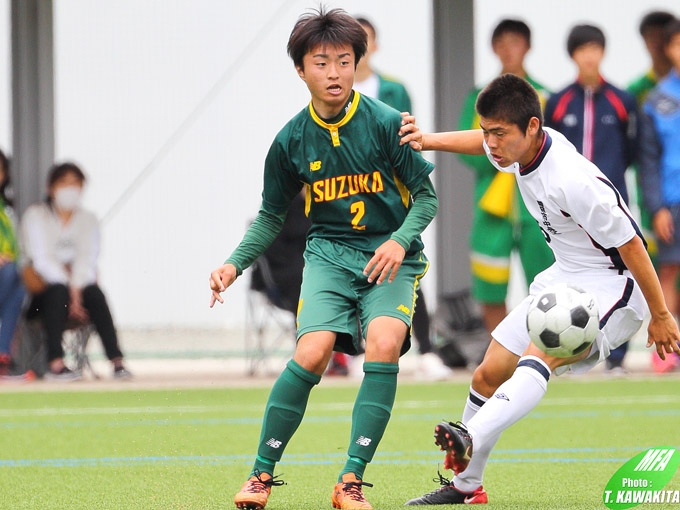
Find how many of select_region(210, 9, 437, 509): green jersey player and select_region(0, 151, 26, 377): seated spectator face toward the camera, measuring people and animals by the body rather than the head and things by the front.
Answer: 2

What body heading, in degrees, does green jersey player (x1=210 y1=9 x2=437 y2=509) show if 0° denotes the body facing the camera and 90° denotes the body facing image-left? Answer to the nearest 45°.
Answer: approximately 0°

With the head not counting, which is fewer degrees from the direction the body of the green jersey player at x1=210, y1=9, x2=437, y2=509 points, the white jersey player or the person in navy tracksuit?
the white jersey player

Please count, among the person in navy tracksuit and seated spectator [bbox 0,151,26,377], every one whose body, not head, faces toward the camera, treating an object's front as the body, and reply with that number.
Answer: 2

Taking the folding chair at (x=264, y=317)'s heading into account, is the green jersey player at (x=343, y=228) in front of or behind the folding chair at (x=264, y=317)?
in front

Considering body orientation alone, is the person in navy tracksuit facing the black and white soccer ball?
yes

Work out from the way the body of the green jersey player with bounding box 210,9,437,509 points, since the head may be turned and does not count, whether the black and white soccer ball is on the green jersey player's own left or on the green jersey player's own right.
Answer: on the green jersey player's own left

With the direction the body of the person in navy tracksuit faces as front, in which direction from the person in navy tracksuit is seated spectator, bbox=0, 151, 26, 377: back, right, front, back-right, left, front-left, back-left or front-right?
right

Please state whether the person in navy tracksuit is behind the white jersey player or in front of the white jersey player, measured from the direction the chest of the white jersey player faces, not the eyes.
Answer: behind
